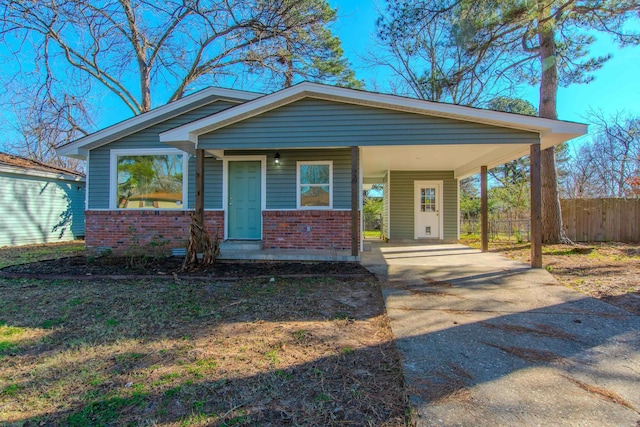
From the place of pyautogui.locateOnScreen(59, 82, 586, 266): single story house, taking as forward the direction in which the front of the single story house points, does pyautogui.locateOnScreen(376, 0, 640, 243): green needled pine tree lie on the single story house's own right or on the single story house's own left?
on the single story house's own left

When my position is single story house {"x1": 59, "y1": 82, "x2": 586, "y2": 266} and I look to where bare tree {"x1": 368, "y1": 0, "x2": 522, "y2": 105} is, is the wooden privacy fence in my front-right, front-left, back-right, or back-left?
front-right

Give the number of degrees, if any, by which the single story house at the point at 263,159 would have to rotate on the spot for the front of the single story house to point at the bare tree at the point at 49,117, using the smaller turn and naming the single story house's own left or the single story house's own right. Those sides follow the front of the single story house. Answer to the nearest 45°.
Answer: approximately 135° to the single story house's own right

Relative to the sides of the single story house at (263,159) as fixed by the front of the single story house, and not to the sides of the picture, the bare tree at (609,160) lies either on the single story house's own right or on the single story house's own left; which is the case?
on the single story house's own left

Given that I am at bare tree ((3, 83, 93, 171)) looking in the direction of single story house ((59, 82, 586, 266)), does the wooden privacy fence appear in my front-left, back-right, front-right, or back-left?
front-left

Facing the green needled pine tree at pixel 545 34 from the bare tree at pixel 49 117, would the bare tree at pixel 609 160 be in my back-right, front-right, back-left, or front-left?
front-left

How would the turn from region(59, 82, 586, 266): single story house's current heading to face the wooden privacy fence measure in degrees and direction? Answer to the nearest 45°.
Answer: approximately 90° to its left

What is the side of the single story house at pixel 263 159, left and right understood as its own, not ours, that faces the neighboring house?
right

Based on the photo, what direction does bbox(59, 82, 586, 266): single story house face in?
toward the camera

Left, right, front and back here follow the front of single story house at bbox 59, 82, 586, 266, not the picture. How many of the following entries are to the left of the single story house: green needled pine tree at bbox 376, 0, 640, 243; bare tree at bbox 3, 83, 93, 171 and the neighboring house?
1
